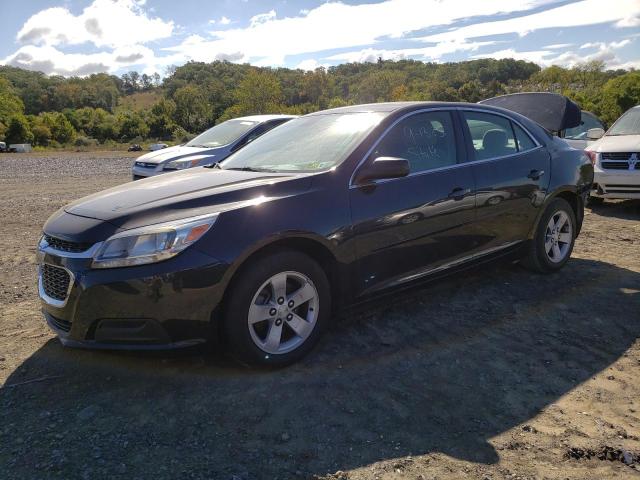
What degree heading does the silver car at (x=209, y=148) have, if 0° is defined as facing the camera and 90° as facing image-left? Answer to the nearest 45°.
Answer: approximately 45°

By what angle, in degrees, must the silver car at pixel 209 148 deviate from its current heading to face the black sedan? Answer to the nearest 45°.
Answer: approximately 45° to its left

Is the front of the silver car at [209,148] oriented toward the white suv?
no

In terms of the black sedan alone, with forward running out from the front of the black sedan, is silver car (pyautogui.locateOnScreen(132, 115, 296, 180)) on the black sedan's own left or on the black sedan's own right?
on the black sedan's own right

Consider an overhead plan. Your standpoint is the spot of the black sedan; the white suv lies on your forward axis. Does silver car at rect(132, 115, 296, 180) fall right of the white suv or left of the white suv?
left

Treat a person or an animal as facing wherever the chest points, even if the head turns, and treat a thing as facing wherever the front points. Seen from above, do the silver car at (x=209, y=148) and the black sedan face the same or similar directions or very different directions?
same or similar directions

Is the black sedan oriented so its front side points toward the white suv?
no

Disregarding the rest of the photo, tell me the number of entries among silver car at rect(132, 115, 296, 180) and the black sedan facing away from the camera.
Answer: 0

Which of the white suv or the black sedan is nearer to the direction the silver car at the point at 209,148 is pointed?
the black sedan

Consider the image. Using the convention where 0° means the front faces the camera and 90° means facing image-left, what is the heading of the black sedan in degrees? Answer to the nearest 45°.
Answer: approximately 45°
